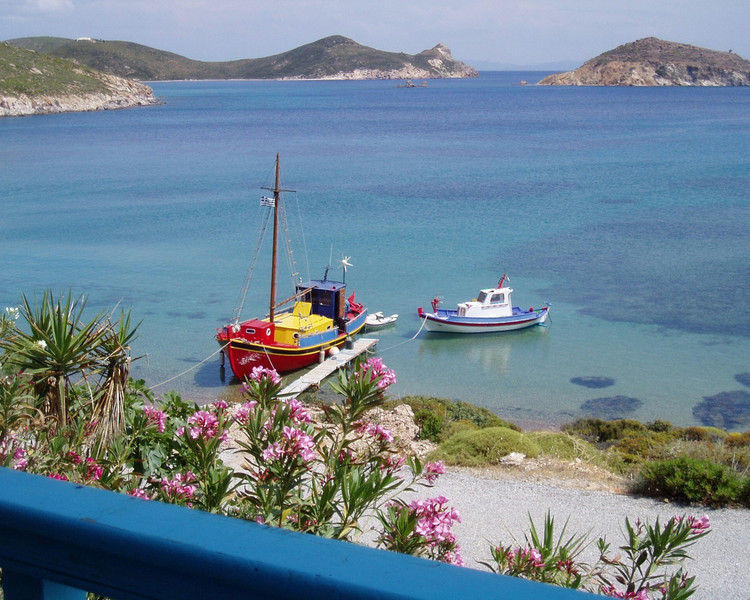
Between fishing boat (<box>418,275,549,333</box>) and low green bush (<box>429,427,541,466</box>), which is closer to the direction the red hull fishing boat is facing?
the low green bush

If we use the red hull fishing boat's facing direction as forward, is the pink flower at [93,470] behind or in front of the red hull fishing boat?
in front

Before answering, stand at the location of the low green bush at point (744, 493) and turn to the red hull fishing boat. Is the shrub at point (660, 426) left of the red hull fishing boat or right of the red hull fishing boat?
right

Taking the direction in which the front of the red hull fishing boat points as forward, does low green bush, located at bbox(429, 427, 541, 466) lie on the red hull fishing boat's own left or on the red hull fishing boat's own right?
on the red hull fishing boat's own left

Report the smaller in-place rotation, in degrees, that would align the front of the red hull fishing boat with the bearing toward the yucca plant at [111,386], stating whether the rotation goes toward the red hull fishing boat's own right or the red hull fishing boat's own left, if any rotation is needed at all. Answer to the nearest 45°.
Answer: approximately 45° to the red hull fishing boat's own left

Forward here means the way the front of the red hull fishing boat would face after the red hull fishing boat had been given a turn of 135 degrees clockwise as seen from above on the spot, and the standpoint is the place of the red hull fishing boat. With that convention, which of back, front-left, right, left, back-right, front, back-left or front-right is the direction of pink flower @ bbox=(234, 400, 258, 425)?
back

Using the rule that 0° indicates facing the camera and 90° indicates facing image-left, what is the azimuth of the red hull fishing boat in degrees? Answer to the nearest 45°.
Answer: approximately 45°

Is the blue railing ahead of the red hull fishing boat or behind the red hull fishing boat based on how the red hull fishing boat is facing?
ahead

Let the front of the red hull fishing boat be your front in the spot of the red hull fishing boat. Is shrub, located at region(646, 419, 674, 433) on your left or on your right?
on your left

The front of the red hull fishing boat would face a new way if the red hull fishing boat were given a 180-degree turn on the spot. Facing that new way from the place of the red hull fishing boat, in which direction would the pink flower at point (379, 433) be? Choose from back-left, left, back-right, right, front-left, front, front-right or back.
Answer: back-right
